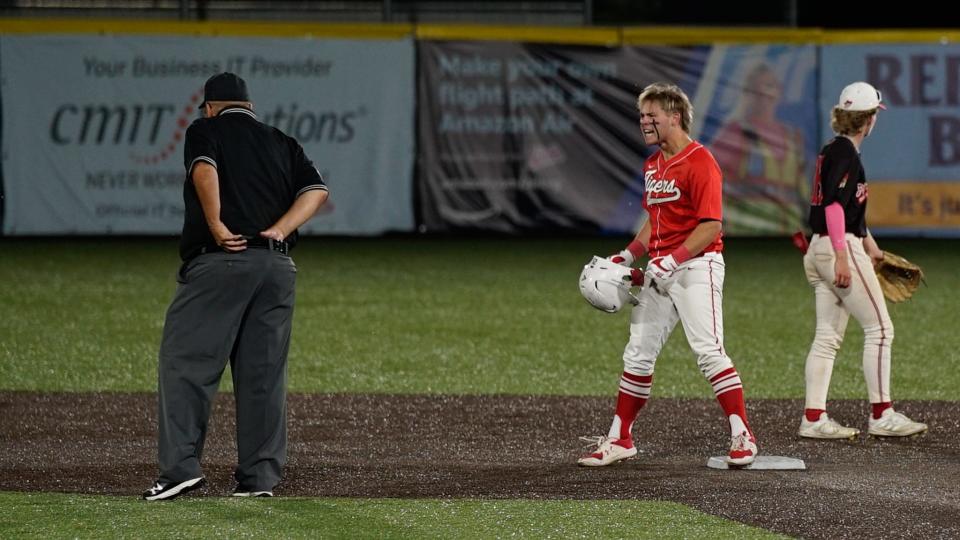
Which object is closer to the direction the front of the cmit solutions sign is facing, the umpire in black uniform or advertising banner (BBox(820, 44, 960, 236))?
the umpire in black uniform

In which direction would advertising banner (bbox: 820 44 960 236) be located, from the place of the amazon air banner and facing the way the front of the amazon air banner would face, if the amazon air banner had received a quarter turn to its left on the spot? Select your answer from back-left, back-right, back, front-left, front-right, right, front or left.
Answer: front

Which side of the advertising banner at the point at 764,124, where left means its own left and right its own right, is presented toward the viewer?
front

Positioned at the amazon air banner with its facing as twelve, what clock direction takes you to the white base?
The white base is roughly at 12 o'clock from the amazon air banner.

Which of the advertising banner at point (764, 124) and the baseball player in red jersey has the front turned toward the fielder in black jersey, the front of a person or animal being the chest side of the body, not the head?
the advertising banner

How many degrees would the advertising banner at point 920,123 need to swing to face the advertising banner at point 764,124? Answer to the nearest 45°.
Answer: approximately 90° to its right

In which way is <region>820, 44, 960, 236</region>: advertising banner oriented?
toward the camera

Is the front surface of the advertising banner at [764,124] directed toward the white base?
yes

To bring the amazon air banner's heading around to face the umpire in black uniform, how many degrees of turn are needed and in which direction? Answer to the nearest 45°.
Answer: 0° — it already faces them

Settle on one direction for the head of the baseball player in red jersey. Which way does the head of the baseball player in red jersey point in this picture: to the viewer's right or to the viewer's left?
to the viewer's left

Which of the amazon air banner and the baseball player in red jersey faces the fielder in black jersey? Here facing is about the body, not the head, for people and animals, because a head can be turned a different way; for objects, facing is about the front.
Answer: the amazon air banner

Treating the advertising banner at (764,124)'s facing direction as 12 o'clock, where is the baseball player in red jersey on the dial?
The baseball player in red jersey is roughly at 12 o'clock from the advertising banner.

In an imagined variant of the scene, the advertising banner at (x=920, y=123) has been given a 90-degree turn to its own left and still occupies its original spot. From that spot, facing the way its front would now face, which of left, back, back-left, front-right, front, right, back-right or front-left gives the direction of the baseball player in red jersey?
right
